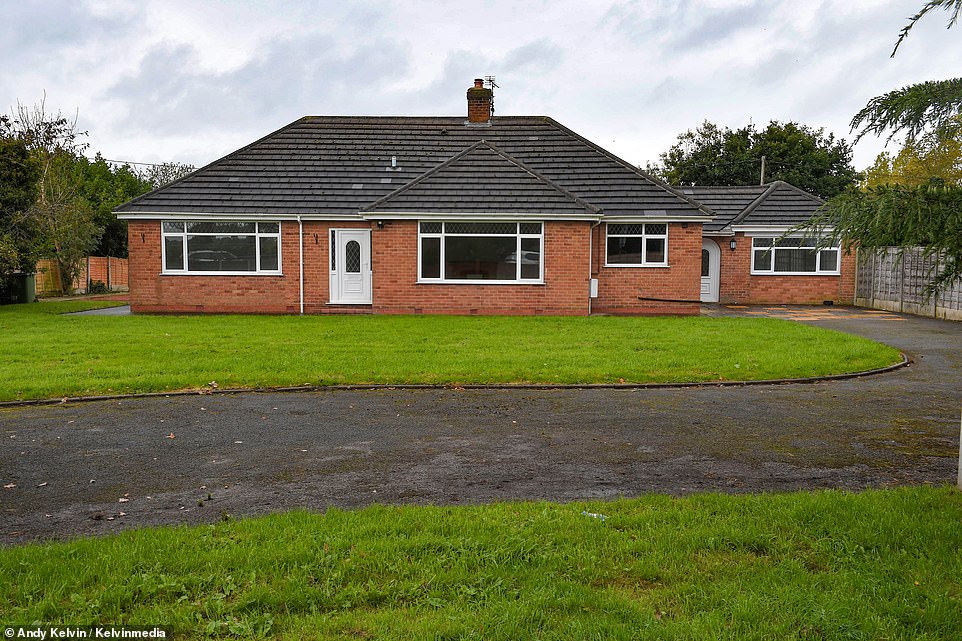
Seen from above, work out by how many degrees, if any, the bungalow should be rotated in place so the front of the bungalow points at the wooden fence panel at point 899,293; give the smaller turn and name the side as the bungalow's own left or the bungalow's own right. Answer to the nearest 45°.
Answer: approximately 90° to the bungalow's own left

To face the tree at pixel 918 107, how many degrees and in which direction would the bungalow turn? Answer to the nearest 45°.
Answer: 0° — it already faces it

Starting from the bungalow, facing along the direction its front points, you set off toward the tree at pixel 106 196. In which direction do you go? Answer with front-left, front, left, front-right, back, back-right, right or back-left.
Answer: back-right

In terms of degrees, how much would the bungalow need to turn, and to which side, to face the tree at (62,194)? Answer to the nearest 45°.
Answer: approximately 135° to its right

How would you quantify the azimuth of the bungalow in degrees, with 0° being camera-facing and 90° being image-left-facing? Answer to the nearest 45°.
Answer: approximately 0°
